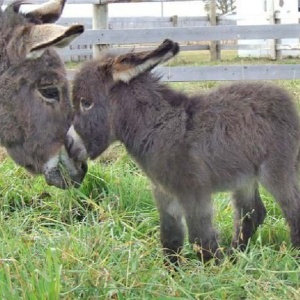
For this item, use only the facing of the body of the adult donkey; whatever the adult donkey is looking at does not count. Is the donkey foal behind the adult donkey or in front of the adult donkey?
in front

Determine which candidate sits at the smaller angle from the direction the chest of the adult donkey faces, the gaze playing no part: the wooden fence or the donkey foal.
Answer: the donkey foal

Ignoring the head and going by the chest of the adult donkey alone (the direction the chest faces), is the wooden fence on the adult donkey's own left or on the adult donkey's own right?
on the adult donkey's own left

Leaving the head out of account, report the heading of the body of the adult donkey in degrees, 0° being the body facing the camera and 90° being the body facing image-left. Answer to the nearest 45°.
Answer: approximately 270°
